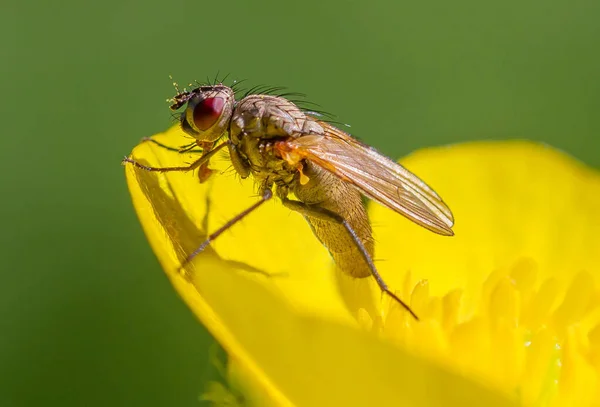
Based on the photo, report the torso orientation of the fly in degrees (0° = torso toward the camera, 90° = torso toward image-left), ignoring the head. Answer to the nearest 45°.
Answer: approximately 90°
